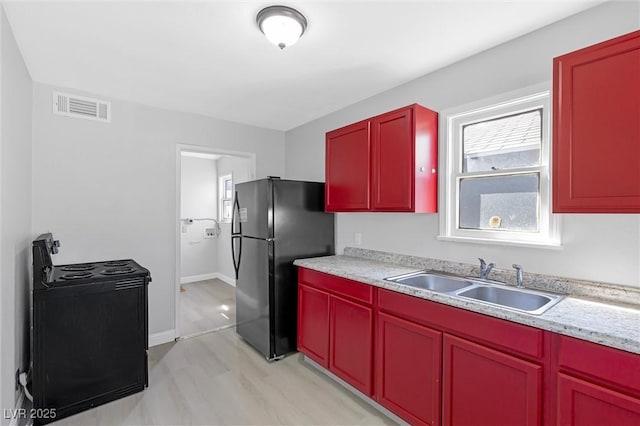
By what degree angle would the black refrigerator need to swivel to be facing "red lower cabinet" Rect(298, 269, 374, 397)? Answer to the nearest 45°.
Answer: approximately 90° to its left

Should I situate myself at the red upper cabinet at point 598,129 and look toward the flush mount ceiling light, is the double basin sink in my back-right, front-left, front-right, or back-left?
front-right

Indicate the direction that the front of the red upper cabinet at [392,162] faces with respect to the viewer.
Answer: facing the viewer and to the left of the viewer

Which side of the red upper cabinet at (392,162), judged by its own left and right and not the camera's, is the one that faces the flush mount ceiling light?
front

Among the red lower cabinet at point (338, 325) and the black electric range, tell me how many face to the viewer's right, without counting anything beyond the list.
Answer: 1

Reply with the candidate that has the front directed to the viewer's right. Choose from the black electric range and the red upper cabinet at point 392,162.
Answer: the black electric range

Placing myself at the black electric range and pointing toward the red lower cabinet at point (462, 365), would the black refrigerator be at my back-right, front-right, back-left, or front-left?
front-left

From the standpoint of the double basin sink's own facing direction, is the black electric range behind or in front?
in front

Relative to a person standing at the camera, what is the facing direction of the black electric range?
facing to the right of the viewer

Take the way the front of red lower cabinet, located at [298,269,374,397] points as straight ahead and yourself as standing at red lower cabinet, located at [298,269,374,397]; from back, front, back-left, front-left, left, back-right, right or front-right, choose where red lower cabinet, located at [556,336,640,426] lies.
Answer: left

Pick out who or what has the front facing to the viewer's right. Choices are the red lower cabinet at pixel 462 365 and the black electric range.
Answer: the black electric range

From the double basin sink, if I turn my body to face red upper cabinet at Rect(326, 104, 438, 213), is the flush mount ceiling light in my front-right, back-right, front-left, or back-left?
front-left
